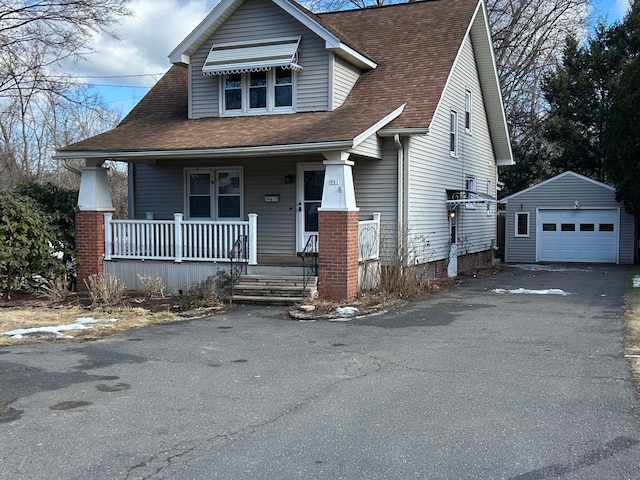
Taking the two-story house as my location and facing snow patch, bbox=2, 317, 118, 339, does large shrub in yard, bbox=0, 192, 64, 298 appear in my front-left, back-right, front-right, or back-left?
front-right

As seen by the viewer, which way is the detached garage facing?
toward the camera

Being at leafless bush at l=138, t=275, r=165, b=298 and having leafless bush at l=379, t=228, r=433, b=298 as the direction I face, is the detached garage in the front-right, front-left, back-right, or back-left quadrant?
front-left

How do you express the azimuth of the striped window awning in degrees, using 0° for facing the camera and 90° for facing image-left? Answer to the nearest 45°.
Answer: approximately 45°

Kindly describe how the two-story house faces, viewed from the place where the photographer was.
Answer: facing the viewer and to the left of the viewer

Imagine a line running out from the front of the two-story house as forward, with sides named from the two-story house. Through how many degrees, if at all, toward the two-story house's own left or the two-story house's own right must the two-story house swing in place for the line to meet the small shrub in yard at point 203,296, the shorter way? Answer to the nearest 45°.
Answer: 0° — it already faces it

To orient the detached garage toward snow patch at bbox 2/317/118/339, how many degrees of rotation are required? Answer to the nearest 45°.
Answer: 0° — it already faces it

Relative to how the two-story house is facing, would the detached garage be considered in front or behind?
behind

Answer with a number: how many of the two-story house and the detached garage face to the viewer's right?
0

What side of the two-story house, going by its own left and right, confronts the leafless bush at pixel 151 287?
front

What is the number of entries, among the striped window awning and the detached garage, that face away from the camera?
0

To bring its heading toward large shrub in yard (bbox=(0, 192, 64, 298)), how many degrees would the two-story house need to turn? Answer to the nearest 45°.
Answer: approximately 45° to its right

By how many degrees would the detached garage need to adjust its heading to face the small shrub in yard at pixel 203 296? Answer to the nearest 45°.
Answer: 0° — it already faces it

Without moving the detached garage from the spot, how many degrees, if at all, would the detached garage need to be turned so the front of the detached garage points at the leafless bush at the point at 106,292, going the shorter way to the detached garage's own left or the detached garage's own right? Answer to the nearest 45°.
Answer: approximately 45° to the detached garage's own right
